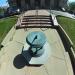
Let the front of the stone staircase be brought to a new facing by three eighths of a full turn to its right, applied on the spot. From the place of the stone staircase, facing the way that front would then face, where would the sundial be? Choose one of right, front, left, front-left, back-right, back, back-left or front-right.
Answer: back-left

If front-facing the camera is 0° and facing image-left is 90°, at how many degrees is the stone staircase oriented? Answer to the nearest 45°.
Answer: approximately 0°
